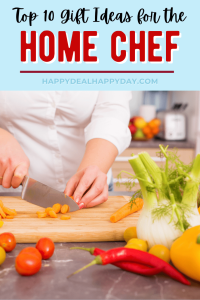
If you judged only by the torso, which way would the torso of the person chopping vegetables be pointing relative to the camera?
toward the camera

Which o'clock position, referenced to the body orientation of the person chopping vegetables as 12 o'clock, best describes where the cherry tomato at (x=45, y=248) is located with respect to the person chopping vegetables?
The cherry tomato is roughly at 12 o'clock from the person chopping vegetables.

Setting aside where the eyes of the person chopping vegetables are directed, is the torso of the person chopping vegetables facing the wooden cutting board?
yes

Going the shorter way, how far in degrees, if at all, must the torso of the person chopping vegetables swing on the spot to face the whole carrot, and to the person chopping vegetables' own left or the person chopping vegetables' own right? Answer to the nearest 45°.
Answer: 0° — they already face it

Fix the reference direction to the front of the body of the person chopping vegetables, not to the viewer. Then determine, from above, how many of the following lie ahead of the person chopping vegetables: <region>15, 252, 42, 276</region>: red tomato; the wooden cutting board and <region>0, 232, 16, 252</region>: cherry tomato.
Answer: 3

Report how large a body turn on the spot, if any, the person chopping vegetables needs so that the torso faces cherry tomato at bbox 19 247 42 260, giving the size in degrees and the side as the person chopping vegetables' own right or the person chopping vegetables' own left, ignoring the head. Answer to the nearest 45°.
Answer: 0° — they already face it

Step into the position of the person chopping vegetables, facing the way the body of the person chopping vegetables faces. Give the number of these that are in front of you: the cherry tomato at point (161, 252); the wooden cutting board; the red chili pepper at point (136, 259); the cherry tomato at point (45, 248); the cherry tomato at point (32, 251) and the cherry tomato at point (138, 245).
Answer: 6

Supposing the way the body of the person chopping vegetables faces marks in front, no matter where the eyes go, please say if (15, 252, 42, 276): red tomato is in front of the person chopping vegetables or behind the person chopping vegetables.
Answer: in front

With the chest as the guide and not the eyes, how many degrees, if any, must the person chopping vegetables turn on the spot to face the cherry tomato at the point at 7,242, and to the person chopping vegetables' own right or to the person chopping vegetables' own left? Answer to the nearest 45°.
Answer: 0° — they already face it

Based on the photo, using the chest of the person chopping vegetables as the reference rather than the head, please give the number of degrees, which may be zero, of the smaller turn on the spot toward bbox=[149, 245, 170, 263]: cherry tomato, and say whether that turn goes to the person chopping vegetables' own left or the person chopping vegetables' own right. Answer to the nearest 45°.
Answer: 0° — they already face it

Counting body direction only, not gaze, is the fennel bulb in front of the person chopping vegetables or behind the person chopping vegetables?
in front

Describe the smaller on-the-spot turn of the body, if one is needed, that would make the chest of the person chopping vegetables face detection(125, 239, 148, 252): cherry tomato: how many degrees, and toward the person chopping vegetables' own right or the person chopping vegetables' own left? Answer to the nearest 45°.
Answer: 0° — they already face it

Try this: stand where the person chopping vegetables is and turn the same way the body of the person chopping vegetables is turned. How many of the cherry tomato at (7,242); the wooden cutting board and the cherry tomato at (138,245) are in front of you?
3
